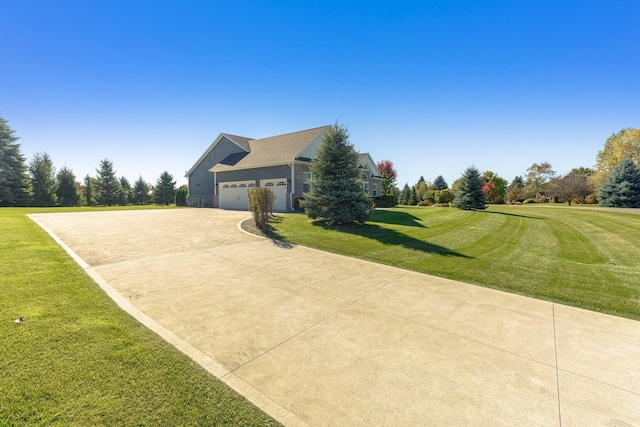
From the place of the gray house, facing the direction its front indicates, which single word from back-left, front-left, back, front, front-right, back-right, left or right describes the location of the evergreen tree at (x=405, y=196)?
left

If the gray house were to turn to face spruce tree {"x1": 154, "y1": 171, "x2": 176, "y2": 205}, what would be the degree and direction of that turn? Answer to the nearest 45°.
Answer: approximately 180°

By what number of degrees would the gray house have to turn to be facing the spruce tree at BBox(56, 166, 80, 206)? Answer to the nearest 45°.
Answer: approximately 180°

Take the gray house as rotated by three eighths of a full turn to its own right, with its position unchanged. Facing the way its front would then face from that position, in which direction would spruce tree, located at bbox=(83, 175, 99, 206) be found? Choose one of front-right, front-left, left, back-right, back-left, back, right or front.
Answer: front-right

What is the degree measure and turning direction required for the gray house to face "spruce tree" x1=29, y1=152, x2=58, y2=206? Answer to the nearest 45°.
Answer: approximately 180°

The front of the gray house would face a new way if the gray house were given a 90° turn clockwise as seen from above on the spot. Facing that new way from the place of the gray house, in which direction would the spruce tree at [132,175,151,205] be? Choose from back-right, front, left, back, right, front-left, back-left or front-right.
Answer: right

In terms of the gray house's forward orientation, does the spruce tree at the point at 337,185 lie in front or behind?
in front

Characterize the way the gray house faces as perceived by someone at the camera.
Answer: facing the viewer and to the right of the viewer

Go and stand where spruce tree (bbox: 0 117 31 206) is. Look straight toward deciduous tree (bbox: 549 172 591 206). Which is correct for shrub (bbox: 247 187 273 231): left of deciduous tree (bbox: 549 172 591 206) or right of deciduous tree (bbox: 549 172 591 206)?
right

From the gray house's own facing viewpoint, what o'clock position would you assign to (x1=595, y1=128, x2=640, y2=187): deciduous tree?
The deciduous tree is roughly at 10 o'clock from the gray house.

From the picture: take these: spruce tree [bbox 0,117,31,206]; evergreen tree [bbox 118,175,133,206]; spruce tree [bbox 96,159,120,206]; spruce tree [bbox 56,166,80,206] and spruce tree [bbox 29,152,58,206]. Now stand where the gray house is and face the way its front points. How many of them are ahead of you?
0

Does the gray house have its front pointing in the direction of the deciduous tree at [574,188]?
no

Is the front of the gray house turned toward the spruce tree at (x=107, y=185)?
no
